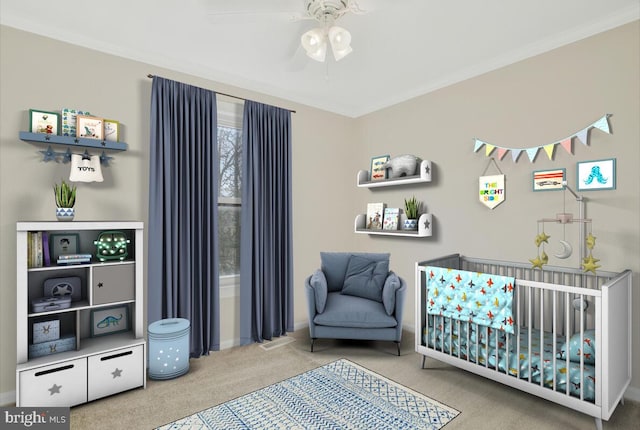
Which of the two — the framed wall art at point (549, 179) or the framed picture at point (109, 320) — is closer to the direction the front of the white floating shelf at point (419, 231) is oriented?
the framed picture

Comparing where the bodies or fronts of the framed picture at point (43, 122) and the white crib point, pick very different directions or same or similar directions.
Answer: very different directions

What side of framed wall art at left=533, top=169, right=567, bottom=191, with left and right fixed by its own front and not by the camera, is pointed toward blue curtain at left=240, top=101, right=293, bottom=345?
right

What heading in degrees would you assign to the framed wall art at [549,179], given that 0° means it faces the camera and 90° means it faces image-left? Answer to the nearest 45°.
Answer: approximately 0°

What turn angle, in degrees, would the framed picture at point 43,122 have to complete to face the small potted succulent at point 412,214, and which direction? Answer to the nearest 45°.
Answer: approximately 45° to its left

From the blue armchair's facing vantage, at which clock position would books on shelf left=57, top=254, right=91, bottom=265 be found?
The books on shelf is roughly at 2 o'clock from the blue armchair.

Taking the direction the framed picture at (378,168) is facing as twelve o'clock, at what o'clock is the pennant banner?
The pennant banner is roughly at 9 o'clock from the framed picture.
